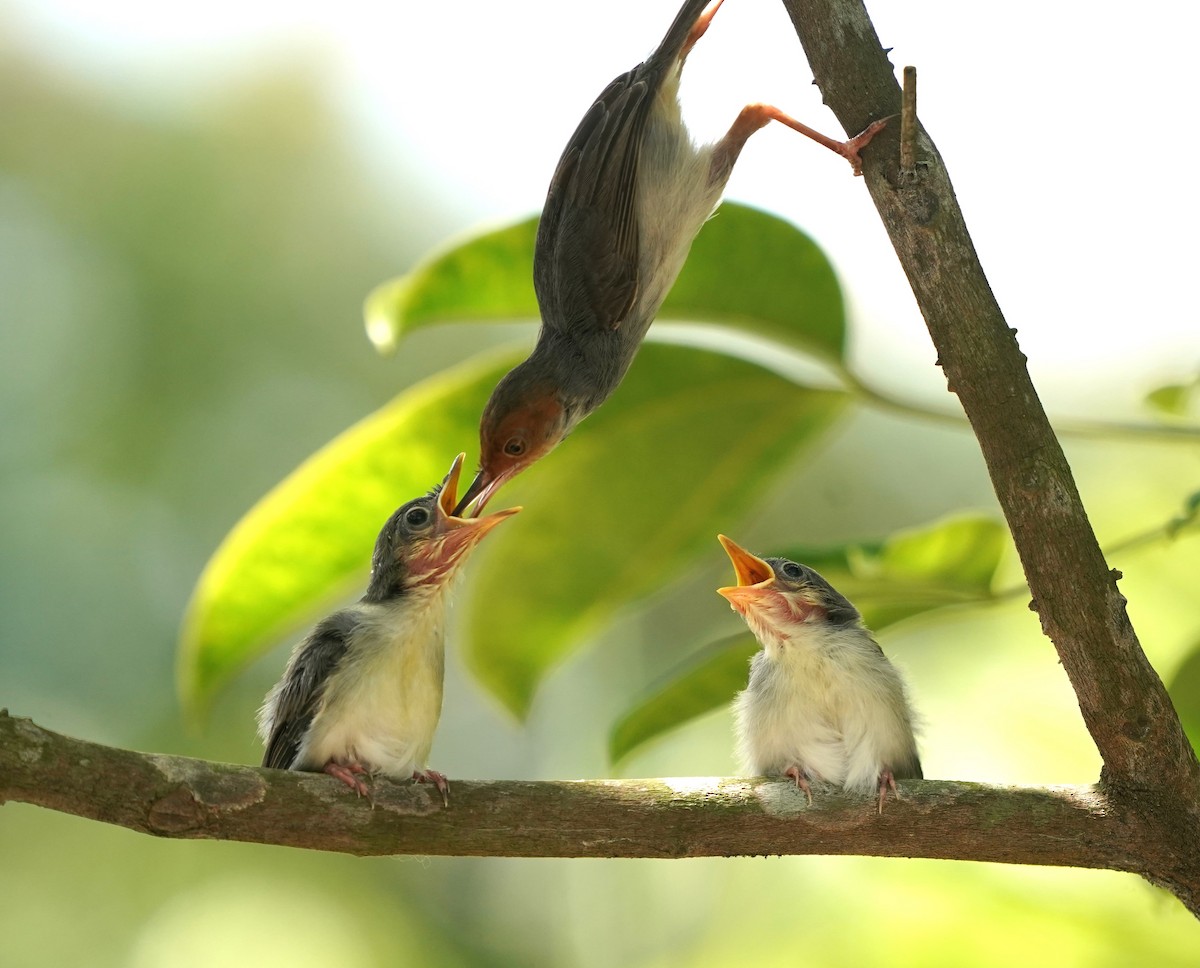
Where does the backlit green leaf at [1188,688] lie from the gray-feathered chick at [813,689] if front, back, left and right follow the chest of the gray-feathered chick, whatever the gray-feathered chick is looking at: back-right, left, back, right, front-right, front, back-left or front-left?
back-left

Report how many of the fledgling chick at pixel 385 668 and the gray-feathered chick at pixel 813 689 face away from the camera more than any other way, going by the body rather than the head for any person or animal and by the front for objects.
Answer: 0

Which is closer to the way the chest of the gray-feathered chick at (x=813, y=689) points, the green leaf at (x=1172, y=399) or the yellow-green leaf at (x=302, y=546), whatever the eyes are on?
the yellow-green leaf

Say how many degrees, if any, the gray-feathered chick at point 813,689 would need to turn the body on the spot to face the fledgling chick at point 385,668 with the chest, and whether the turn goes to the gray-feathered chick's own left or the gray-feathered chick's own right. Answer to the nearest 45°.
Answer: approximately 45° to the gray-feathered chick's own right

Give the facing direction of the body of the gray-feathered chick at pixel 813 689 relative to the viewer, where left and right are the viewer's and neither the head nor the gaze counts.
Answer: facing the viewer and to the left of the viewer

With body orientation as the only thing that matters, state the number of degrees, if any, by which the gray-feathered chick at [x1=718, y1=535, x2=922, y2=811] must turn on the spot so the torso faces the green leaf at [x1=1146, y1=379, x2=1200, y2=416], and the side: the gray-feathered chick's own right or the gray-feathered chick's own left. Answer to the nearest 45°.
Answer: approximately 135° to the gray-feathered chick's own left

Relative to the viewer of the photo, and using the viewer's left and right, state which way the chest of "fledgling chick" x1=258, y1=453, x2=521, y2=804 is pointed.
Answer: facing the viewer and to the right of the viewer
